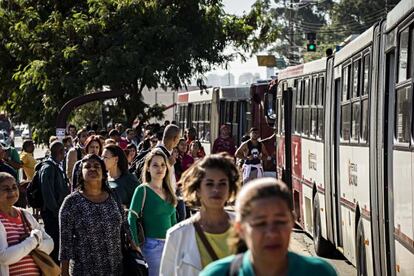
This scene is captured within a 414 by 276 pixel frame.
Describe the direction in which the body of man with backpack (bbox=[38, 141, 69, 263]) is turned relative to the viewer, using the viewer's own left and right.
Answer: facing to the right of the viewer

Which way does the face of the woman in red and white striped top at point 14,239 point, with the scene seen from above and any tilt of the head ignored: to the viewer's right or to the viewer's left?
to the viewer's right

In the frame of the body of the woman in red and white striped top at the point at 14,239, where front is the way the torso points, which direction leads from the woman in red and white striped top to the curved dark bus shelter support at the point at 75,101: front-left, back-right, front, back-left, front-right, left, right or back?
back-left

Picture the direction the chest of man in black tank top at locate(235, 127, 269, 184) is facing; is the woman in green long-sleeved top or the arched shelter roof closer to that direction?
the woman in green long-sleeved top

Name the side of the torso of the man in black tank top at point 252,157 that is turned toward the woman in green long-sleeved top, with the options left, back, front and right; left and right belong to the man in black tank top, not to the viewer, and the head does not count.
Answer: front

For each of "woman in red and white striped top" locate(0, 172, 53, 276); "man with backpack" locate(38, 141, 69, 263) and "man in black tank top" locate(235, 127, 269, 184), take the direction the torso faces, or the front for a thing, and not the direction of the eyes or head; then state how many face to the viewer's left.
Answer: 0

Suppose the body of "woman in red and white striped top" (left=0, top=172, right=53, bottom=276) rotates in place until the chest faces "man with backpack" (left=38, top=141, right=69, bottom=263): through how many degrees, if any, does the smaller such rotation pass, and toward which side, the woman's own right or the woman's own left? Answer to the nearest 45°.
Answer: approximately 135° to the woman's own left

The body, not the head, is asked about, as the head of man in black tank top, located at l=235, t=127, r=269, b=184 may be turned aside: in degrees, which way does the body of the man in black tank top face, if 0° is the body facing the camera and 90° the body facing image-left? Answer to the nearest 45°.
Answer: approximately 0°

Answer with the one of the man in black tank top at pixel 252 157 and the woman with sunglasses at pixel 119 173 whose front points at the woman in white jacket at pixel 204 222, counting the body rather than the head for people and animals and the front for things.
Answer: the man in black tank top

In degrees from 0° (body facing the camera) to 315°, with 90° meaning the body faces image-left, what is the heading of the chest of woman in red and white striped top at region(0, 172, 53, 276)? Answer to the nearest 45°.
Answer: approximately 315°

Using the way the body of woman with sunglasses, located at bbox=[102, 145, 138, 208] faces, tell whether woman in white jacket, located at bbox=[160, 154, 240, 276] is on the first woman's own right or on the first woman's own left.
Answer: on the first woman's own left

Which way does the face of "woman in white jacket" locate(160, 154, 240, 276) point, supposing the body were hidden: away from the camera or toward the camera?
toward the camera
